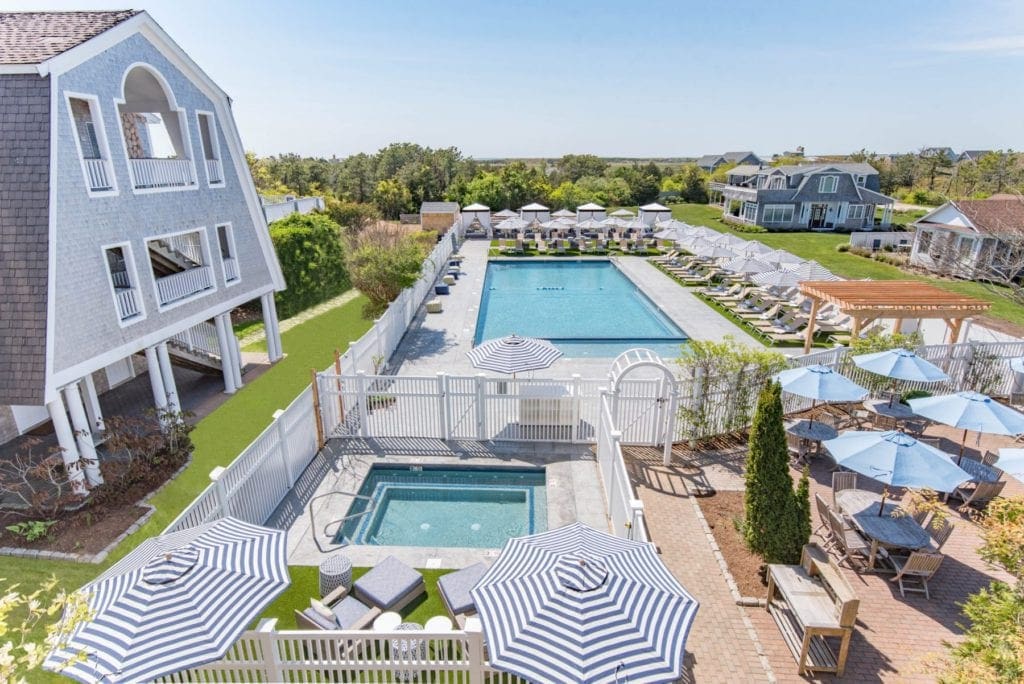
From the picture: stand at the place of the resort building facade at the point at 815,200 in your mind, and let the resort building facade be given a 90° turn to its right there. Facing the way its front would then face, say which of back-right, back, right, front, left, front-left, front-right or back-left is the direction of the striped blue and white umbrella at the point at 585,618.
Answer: left

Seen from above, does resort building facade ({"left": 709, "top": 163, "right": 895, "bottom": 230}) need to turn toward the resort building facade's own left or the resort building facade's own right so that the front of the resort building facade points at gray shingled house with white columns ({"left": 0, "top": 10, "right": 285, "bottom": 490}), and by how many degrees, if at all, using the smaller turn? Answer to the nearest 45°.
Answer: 0° — it already faces it

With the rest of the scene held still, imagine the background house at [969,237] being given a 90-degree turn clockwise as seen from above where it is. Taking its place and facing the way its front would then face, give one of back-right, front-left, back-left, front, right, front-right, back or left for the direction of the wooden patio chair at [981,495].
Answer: back-left

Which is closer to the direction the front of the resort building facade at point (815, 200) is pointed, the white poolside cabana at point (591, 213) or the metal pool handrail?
the metal pool handrail

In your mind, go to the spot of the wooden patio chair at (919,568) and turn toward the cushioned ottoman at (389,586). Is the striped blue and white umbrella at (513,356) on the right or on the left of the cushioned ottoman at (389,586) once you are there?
right

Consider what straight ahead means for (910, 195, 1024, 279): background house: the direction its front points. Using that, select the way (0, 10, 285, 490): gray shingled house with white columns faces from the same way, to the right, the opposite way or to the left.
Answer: the opposite way

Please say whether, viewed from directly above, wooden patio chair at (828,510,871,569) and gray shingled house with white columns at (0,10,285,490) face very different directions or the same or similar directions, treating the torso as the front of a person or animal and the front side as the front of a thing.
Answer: same or similar directions

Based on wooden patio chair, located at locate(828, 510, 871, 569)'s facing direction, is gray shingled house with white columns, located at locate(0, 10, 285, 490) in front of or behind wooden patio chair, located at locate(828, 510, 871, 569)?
behind

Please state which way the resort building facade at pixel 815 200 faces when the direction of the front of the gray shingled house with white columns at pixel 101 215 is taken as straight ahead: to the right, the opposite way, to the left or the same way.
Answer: to the right

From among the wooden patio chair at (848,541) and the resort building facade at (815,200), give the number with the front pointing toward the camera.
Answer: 1

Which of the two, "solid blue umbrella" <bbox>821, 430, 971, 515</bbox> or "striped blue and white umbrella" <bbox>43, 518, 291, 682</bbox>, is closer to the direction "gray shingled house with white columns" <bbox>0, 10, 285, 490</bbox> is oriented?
the solid blue umbrella

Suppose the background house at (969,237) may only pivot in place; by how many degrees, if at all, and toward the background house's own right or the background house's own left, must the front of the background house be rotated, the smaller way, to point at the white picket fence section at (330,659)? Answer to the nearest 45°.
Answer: approximately 45° to the background house's own left

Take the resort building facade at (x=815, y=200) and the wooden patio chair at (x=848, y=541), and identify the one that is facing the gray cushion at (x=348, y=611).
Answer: the resort building facade

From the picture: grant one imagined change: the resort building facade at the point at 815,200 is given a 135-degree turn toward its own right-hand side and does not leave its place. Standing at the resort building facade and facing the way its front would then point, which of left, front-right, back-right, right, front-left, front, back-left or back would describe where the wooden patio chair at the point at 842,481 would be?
back-left

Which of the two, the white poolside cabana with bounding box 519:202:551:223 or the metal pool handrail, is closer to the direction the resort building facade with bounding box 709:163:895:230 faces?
the metal pool handrail

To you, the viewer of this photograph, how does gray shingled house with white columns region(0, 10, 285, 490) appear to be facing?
facing the viewer and to the right of the viewer

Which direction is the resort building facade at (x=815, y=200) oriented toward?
toward the camera

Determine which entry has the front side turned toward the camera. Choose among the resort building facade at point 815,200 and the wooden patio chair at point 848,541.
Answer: the resort building facade

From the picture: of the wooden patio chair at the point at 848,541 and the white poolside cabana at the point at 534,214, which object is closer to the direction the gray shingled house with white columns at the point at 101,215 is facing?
the wooden patio chair

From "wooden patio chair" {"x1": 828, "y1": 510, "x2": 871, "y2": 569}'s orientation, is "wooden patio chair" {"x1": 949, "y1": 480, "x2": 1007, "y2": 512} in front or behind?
in front

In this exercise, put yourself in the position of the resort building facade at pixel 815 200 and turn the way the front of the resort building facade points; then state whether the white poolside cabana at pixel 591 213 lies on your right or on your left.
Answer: on your right

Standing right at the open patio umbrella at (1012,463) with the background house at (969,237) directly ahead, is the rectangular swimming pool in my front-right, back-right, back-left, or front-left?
front-left

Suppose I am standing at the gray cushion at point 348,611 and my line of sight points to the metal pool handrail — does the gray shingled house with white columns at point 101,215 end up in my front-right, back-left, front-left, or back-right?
front-left

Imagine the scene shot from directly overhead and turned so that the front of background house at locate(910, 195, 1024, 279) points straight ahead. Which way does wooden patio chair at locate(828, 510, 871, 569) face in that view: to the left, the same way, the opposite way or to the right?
the opposite way

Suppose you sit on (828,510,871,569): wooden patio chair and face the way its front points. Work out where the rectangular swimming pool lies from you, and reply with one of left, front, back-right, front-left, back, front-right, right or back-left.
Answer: left
